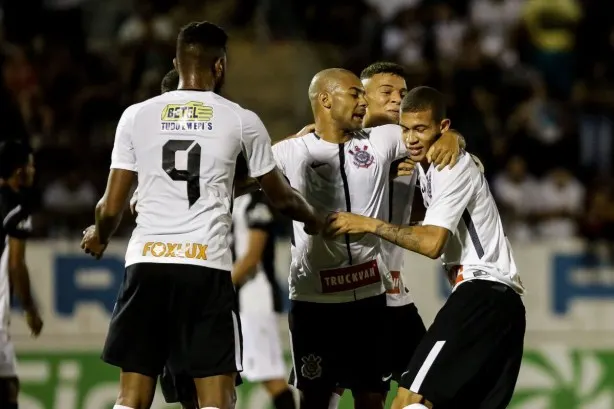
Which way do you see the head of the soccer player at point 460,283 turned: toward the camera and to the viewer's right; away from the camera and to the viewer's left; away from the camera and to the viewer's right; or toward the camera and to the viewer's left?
toward the camera and to the viewer's left

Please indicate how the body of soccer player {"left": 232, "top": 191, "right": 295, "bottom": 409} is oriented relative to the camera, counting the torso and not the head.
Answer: to the viewer's left

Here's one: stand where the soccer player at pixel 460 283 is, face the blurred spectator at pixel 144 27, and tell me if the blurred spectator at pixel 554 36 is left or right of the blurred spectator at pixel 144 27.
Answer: right

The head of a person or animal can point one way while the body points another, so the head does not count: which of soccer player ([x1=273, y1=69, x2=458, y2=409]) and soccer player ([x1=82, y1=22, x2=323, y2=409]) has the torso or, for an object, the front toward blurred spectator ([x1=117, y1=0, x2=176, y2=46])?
soccer player ([x1=82, y1=22, x2=323, y2=409])

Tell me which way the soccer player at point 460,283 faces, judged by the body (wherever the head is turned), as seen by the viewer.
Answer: to the viewer's left

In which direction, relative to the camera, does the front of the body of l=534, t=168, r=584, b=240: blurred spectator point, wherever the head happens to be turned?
toward the camera

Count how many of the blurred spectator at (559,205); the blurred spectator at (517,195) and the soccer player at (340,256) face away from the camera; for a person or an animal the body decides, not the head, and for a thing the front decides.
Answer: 0

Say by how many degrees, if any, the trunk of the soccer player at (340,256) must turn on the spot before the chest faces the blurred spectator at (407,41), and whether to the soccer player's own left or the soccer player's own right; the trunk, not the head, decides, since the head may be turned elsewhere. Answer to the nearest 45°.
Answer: approximately 180°

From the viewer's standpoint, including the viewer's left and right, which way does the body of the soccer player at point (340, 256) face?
facing the viewer

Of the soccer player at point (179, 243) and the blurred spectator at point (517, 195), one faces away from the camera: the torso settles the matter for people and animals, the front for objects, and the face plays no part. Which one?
the soccer player

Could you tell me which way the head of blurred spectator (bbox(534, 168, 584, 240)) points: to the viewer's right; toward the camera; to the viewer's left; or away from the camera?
toward the camera

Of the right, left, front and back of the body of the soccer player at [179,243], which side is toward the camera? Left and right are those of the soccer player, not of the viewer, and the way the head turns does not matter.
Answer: back

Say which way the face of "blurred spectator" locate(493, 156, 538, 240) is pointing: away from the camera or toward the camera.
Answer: toward the camera
